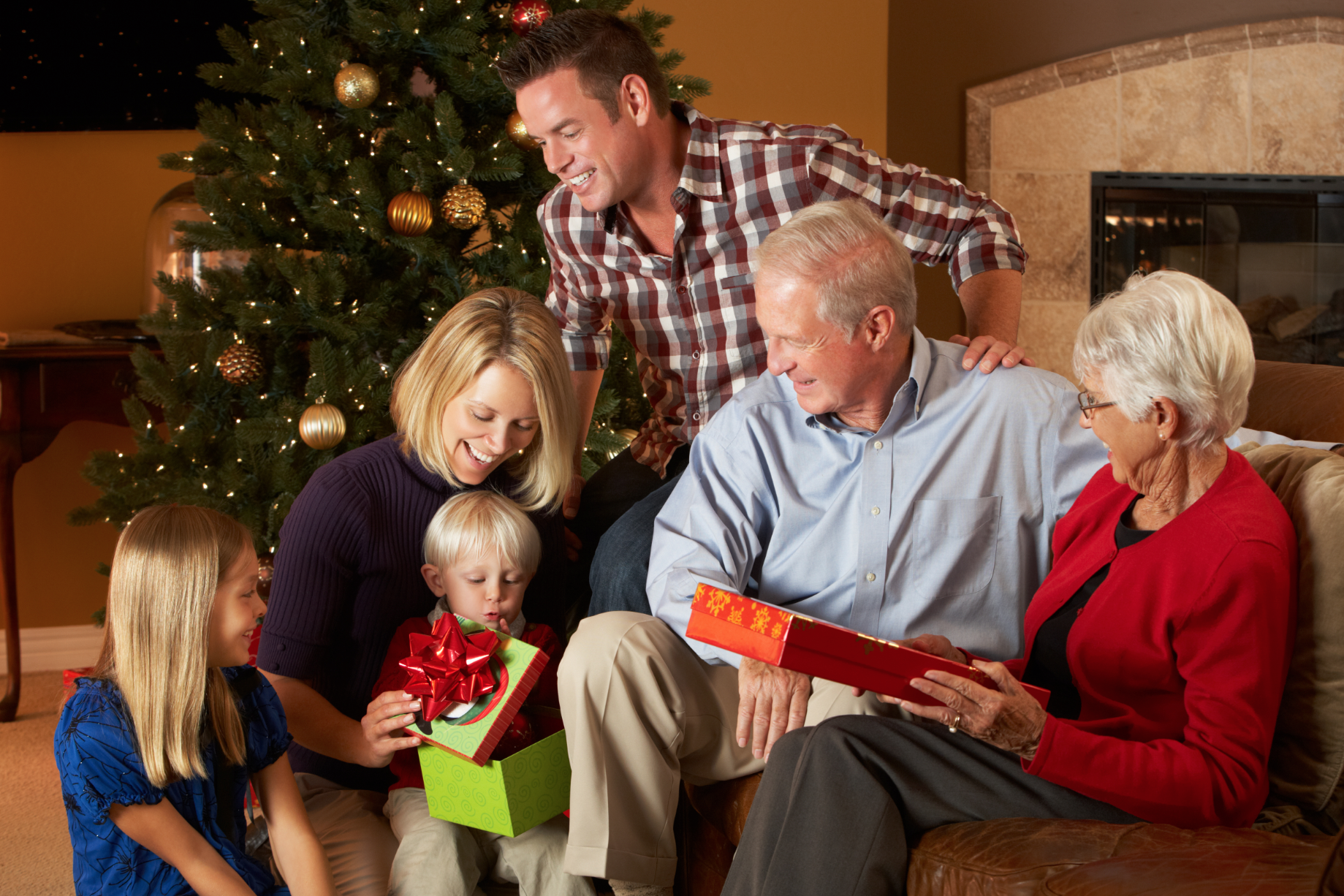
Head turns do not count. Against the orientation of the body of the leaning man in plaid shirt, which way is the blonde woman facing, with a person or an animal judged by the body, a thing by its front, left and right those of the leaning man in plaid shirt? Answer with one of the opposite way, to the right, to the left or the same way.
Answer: to the left

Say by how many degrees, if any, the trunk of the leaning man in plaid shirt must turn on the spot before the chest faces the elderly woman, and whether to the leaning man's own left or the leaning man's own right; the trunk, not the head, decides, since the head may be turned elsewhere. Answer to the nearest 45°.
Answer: approximately 90° to the leaning man's own left

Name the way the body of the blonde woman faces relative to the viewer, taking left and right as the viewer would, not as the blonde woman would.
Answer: facing the viewer and to the right of the viewer

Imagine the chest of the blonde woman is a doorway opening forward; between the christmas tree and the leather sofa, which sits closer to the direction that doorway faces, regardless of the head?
the leather sofa

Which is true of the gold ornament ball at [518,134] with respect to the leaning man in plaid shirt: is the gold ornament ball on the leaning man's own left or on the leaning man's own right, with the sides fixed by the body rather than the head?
on the leaning man's own right

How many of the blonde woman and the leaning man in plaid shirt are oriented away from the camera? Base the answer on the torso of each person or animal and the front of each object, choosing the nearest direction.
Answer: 0

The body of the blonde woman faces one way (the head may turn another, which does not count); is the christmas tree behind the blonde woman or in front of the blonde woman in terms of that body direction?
behind

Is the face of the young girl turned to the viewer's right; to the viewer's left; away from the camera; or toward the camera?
to the viewer's right

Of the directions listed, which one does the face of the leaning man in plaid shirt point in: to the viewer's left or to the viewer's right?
to the viewer's left

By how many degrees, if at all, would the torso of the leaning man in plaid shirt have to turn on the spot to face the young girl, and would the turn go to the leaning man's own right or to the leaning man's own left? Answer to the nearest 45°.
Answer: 0° — they already face them

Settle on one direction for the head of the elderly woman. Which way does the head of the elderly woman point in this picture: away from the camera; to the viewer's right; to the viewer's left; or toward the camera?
to the viewer's left

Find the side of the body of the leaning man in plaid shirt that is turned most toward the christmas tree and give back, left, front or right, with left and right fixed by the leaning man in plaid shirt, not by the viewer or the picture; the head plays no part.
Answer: right
